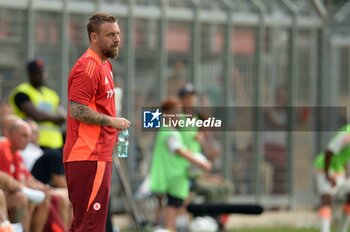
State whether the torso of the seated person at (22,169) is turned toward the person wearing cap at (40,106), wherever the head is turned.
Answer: no

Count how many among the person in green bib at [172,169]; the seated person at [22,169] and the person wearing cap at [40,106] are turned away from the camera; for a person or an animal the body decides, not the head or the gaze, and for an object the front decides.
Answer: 0

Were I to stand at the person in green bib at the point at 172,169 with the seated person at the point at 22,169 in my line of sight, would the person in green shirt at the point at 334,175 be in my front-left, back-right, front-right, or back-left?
back-left

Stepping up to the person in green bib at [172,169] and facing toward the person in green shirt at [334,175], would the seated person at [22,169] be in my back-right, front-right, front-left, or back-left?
back-right

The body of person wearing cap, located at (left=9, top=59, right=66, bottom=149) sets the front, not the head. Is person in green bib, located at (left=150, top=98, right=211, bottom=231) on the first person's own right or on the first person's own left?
on the first person's own left

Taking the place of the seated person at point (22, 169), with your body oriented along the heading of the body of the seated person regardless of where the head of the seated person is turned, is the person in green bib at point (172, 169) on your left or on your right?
on your left

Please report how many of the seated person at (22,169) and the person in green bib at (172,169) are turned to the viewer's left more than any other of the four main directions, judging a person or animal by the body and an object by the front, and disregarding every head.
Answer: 0

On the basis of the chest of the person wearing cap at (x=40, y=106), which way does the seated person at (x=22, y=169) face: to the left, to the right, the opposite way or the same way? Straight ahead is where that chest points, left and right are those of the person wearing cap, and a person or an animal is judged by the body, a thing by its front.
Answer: the same way

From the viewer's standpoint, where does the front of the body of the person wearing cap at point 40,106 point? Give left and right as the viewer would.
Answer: facing the viewer and to the right of the viewer

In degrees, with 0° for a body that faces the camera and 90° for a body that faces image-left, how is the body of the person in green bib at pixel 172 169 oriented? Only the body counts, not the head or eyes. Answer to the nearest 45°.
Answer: approximately 270°
